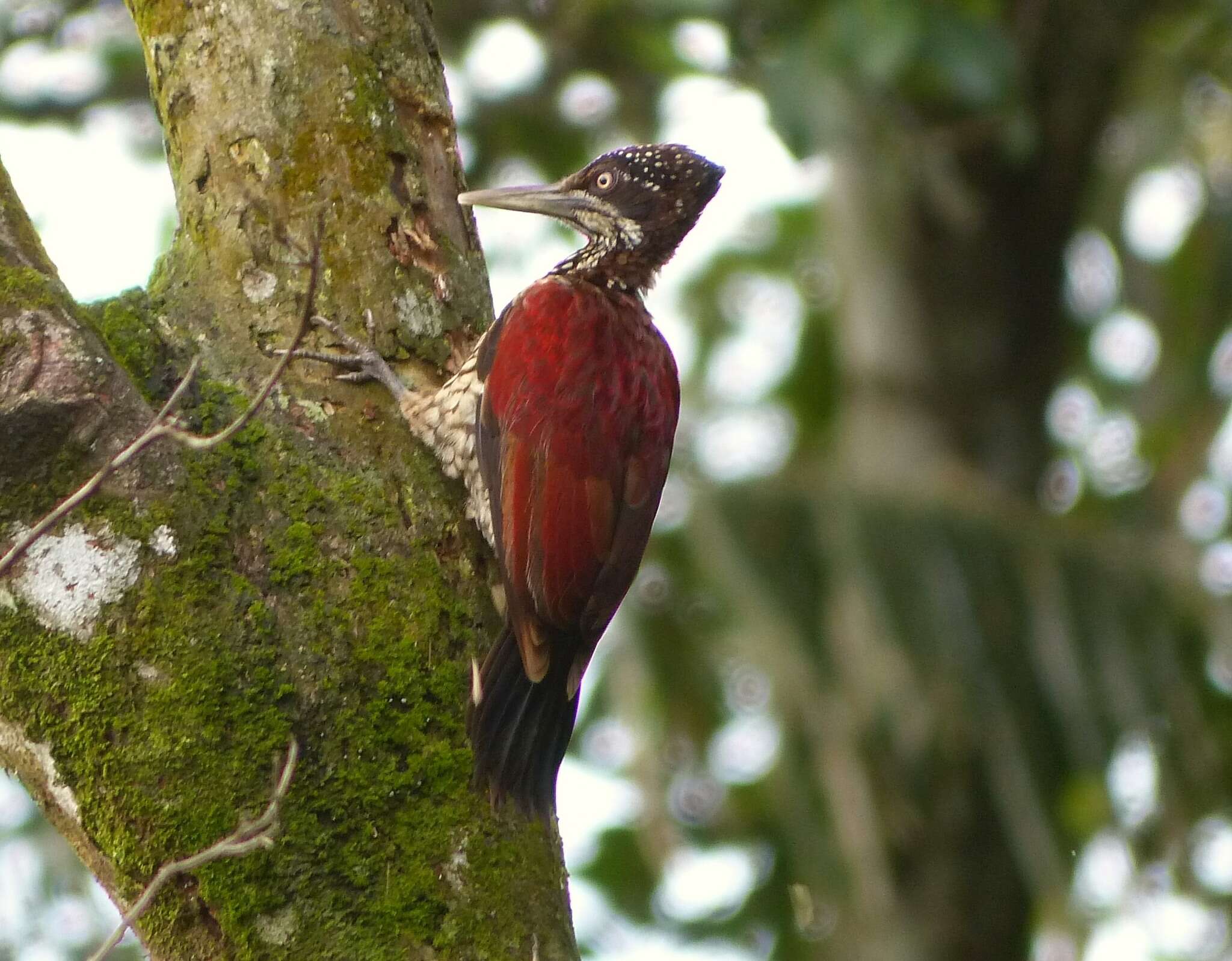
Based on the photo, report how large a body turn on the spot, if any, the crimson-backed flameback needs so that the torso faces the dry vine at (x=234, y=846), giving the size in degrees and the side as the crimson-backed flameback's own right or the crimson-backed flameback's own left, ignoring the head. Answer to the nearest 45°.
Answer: approximately 90° to the crimson-backed flameback's own left

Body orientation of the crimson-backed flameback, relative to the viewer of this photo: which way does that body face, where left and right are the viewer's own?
facing away from the viewer and to the left of the viewer
